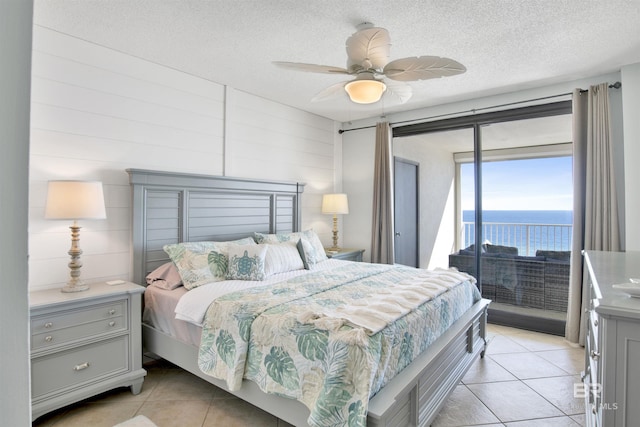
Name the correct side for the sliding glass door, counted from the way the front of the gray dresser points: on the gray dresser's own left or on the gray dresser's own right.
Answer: on the gray dresser's own right

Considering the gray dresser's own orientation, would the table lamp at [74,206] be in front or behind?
in front

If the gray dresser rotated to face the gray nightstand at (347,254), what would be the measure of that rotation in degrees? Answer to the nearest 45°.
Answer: approximately 45° to its right

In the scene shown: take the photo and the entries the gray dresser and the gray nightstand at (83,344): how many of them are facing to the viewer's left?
1

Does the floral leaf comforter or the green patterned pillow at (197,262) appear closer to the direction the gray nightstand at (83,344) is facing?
the floral leaf comforter

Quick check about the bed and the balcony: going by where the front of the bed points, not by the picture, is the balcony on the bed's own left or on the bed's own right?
on the bed's own left

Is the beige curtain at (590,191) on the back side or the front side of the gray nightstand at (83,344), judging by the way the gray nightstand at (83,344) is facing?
on the front side

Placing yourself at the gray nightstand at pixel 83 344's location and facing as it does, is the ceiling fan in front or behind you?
in front

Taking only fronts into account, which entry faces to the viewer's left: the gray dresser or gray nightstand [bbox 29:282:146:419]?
the gray dresser

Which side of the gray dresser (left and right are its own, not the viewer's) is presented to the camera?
left

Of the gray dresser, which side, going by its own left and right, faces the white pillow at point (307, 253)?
front

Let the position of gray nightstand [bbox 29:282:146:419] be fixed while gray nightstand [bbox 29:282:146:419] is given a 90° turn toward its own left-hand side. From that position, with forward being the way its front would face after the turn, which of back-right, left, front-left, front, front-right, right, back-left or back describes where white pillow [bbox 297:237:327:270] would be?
front-right

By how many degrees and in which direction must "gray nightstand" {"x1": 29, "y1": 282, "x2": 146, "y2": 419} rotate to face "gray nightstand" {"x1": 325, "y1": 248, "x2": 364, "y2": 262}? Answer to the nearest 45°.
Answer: approximately 45° to its left
